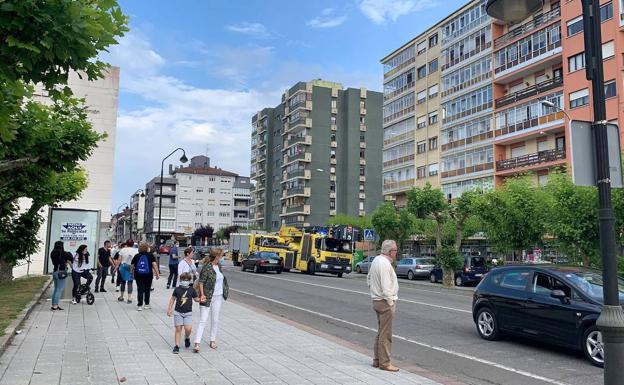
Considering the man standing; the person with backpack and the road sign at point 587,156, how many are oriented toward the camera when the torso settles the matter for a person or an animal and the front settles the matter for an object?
0

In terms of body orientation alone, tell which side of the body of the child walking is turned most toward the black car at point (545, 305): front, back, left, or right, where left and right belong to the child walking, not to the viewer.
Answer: left

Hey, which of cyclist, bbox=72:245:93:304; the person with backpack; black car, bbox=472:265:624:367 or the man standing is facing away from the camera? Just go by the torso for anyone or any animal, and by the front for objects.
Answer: the person with backpack

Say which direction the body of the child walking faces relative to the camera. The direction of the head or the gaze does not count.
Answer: toward the camera

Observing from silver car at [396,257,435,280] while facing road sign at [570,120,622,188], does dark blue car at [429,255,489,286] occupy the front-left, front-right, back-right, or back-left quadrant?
front-left

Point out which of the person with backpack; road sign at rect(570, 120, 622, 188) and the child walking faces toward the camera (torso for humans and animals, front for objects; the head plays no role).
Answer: the child walking

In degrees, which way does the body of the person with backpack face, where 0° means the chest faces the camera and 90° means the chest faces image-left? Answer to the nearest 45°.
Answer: approximately 180°

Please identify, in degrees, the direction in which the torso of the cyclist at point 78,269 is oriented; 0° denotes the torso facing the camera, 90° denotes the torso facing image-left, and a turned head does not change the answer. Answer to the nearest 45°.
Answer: approximately 315°

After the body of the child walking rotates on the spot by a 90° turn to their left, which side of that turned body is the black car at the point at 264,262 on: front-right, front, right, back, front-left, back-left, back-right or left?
left

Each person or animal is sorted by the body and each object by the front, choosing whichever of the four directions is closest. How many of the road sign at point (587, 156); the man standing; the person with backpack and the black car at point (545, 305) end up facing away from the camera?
2

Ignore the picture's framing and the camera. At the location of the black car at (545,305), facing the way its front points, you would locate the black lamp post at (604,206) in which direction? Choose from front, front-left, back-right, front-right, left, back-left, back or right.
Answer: front-right

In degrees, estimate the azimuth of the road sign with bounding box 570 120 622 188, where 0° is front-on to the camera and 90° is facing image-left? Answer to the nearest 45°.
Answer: approximately 180°

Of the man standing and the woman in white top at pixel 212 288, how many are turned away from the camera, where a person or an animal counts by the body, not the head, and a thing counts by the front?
0

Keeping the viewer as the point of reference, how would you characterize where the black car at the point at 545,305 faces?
facing the viewer and to the right of the viewer

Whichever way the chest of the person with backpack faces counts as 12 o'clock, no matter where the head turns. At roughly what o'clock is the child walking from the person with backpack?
The child walking is roughly at 6 o'clock from the person with backpack.

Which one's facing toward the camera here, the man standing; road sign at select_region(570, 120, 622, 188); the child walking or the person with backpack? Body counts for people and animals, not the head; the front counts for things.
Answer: the child walking

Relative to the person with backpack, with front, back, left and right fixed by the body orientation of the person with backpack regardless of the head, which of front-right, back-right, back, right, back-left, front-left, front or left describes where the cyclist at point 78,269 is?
front-left

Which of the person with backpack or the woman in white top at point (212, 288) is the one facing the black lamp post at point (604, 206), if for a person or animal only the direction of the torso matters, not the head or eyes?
the woman in white top
